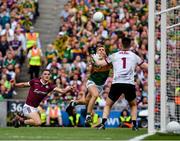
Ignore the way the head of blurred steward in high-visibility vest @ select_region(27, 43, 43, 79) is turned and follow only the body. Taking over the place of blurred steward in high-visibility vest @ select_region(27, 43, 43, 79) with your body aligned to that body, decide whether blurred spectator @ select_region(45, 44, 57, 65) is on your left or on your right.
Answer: on your left

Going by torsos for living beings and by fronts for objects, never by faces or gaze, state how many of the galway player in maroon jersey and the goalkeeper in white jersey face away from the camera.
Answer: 1

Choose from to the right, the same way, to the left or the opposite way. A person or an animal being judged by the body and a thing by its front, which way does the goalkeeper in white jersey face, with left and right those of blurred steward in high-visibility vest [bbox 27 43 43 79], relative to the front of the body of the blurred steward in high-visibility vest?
the opposite way

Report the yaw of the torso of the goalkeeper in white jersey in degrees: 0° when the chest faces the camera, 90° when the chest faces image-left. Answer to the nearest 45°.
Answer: approximately 180°

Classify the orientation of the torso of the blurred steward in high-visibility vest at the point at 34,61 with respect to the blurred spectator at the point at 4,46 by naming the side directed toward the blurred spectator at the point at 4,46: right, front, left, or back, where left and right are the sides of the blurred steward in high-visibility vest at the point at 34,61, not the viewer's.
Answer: right

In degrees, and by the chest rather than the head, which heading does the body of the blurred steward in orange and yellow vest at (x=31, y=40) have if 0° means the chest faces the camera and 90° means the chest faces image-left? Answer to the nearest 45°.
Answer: approximately 0°

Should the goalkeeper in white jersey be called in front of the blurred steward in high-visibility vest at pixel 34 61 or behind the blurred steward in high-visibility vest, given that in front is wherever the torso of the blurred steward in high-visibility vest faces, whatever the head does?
in front

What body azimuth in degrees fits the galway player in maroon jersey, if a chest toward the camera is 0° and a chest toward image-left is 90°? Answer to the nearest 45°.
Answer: approximately 315°

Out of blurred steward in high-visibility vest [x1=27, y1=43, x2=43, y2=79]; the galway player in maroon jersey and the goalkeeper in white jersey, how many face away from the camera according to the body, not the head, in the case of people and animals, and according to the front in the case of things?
1

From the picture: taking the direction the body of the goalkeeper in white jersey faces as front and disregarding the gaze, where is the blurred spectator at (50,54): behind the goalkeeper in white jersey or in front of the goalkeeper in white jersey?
in front

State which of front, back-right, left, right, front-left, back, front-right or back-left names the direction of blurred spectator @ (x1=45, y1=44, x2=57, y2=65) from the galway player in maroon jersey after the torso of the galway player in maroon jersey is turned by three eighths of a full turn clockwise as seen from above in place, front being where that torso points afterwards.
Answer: right

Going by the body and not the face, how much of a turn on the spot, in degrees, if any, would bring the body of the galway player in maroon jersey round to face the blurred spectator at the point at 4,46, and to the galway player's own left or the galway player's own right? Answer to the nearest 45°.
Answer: approximately 135° to the galway player's own left

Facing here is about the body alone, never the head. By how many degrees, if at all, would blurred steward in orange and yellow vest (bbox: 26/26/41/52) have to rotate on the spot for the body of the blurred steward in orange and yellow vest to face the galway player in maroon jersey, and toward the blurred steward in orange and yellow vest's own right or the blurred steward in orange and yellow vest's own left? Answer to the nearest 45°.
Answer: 0° — they already face them
